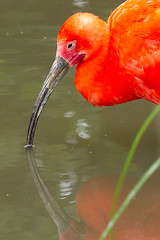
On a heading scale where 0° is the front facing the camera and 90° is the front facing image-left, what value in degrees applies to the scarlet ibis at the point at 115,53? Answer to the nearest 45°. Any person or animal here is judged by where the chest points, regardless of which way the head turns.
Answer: approximately 90°
